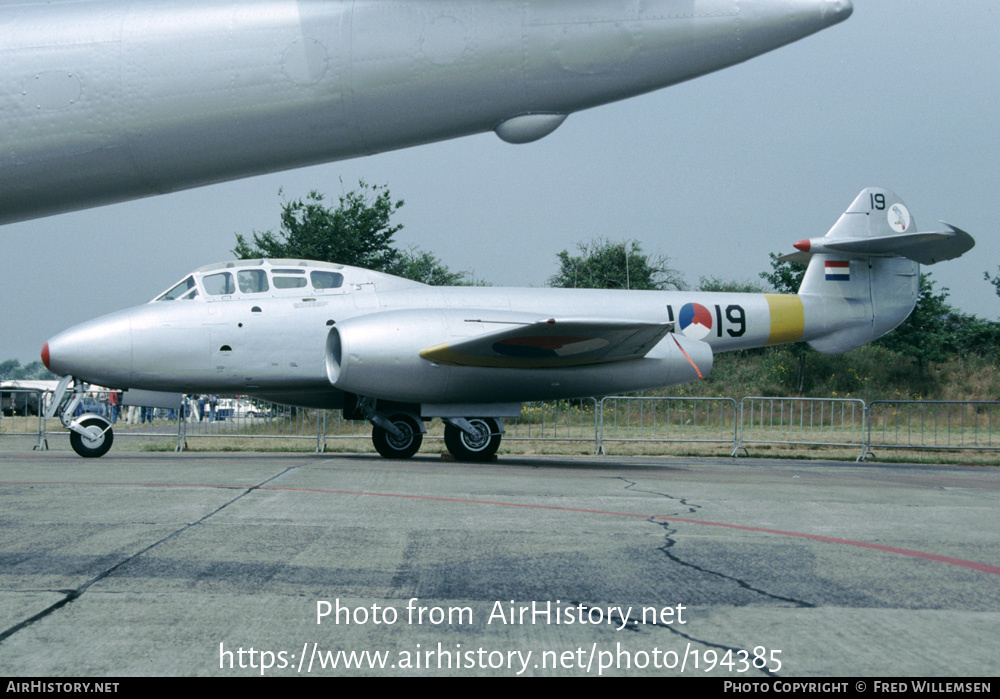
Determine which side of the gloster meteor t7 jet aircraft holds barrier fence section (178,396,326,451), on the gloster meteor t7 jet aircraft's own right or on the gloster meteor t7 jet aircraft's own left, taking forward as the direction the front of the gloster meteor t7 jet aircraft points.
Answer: on the gloster meteor t7 jet aircraft's own right

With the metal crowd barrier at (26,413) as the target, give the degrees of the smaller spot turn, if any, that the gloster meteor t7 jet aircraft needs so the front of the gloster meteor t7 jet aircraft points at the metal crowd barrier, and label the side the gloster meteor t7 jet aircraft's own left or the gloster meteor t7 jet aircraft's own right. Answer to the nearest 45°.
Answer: approximately 45° to the gloster meteor t7 jet aircraft's own right

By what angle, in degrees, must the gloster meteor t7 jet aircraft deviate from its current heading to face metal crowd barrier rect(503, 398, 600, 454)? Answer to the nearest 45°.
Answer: approximately 90° to its right

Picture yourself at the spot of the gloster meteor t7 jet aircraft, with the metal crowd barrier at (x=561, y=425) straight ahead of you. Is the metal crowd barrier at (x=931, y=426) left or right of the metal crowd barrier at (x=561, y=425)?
right

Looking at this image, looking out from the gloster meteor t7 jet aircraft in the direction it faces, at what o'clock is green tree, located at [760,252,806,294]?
The green tree is roughly at 4 o'clock from the gloster meteor t7 jet aircraft.

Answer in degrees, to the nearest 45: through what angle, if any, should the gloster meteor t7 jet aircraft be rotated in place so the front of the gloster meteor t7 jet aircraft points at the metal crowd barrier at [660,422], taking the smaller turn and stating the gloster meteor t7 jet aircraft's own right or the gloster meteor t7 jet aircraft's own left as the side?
approximately 135° to the gloster meteor t7 jet aircraft's own right

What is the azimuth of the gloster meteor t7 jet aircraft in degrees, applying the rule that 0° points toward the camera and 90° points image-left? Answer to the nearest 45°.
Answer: approximately 90°
